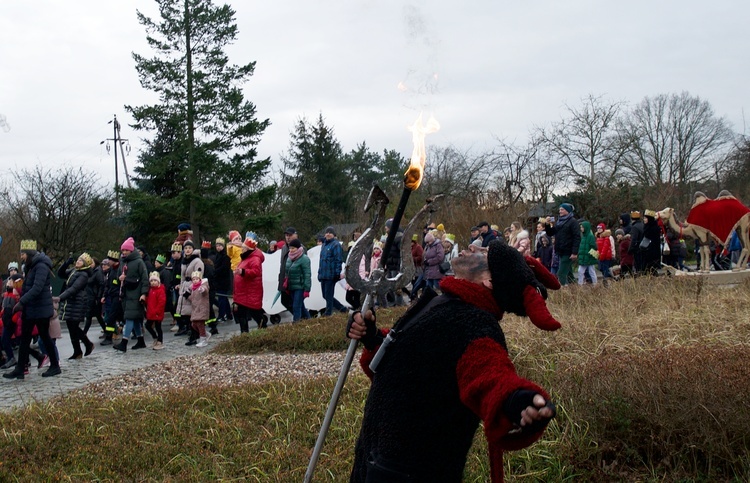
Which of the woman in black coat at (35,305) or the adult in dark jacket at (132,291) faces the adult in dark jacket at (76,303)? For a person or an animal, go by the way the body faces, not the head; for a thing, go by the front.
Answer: the adult in dark jacket at (132,291)

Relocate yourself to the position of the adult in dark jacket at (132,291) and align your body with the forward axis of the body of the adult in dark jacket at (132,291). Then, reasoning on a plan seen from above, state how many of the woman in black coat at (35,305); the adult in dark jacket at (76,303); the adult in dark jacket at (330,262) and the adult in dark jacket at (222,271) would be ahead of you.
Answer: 2

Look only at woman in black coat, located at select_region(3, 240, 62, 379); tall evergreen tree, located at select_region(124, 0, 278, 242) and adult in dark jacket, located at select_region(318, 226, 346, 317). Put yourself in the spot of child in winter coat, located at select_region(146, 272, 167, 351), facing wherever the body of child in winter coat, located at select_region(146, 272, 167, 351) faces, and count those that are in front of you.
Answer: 1

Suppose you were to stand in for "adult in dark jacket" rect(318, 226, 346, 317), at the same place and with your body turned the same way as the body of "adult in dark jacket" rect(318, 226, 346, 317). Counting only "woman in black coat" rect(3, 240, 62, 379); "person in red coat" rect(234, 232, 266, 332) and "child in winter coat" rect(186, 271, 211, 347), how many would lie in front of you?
3

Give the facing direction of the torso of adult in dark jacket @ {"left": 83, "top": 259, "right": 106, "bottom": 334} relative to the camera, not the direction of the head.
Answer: to the viewer's left

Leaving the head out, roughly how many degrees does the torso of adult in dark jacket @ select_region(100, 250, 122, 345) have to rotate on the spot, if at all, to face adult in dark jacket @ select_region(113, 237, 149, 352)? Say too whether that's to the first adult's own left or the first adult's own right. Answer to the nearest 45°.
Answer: approximately 90° to the first adult's own left

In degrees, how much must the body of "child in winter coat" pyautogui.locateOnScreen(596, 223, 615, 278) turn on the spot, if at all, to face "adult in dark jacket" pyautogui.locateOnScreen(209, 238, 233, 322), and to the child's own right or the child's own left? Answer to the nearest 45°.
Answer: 0° — they already face them

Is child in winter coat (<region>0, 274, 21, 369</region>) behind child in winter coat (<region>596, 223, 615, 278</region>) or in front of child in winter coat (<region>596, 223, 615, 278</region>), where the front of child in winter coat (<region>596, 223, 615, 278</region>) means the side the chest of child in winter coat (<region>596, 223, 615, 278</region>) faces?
in front

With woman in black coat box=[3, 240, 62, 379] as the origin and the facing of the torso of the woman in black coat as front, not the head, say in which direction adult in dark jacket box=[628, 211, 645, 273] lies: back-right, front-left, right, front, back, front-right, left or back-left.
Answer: back

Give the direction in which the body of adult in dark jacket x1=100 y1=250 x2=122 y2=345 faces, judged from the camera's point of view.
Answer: to the viewer's left

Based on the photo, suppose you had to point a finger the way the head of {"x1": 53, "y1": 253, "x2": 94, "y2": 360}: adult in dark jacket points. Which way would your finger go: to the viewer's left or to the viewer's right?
to the viewer's left

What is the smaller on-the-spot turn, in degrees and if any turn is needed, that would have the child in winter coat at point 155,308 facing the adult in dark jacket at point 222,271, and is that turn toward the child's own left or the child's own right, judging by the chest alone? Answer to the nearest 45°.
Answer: approximately 180°

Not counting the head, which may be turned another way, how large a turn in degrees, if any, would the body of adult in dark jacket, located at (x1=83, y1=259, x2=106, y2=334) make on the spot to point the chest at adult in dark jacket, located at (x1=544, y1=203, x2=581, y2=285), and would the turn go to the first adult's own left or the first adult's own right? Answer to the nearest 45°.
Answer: approximately 180°
